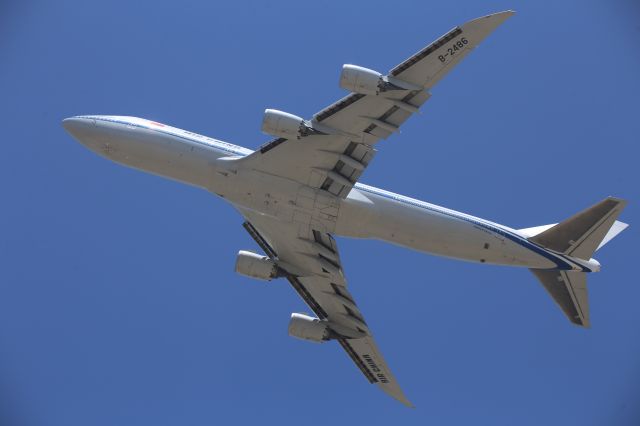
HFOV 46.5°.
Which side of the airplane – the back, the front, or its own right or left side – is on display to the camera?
left
